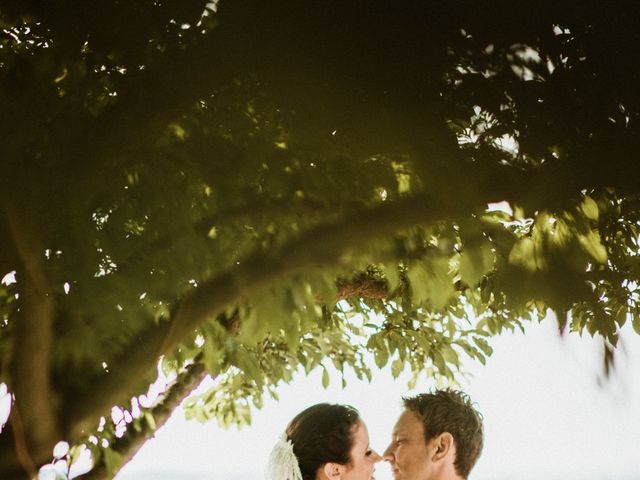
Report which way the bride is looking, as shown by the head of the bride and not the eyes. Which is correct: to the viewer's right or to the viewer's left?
to the viewer's right

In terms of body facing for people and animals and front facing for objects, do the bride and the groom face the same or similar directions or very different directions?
very different directions

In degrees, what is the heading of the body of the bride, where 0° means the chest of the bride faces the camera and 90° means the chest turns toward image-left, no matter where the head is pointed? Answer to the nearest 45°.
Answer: approximately 270°

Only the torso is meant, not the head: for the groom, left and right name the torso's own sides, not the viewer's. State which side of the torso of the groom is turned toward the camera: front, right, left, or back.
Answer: left

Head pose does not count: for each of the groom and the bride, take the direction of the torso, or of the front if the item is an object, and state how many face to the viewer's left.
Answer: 1
